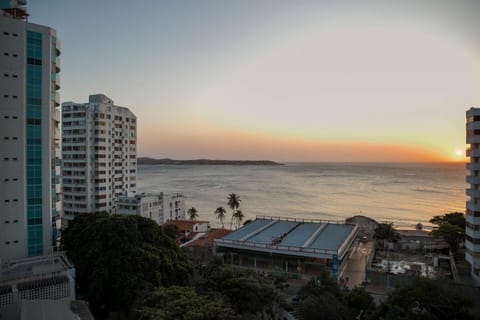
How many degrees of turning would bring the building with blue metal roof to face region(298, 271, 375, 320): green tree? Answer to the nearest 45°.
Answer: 0° — it already faces it

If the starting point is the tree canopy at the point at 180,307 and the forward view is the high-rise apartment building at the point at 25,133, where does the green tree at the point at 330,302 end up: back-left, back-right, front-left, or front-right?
back-right

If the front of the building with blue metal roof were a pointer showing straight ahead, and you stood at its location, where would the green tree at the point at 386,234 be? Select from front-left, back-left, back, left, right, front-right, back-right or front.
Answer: back-left

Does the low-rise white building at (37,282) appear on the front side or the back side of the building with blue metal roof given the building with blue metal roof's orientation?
on the front side

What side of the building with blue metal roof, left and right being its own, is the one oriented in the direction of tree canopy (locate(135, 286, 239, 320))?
front

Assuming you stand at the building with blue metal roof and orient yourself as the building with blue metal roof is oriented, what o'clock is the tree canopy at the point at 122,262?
The tree canopy is roughly at 1 o'clock from the building with blue metal roof.

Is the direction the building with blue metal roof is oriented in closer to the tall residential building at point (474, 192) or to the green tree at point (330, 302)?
the green tree

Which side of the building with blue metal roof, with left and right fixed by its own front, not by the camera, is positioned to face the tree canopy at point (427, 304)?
front

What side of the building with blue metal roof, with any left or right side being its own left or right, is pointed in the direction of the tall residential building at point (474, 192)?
left

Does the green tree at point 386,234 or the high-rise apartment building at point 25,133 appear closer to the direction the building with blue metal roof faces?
the high-rise apartment building

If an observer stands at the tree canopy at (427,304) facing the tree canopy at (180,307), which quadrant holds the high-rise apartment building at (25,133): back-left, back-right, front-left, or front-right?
front-right

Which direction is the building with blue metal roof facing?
toward the camera

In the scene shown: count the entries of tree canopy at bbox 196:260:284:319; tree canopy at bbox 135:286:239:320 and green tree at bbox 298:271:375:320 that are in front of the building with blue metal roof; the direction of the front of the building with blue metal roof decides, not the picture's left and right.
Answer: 3
